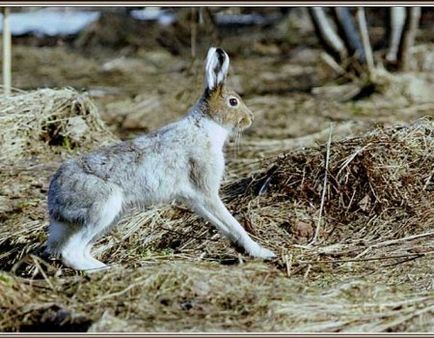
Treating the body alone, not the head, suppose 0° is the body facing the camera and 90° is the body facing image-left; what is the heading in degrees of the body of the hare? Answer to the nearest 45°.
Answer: approximately 270°

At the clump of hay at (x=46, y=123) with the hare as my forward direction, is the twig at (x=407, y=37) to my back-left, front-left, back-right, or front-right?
back-left

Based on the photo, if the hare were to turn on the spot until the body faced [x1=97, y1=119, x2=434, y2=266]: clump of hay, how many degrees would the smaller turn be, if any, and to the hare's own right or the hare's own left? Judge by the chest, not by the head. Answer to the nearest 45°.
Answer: approximately 45° to the hare's own left

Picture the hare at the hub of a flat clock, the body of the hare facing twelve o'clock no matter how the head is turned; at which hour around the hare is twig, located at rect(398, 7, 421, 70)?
The twig is roughly at 10 o'clock from the hare.

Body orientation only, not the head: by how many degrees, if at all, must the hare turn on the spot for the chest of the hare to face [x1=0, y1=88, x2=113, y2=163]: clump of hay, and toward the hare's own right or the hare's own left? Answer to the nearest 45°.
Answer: approximately 90° to the hare's own left

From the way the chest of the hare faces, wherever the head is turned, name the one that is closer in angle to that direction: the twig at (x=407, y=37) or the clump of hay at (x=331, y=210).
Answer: the clump of hay
